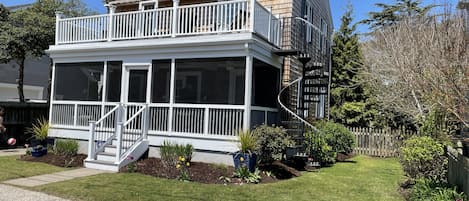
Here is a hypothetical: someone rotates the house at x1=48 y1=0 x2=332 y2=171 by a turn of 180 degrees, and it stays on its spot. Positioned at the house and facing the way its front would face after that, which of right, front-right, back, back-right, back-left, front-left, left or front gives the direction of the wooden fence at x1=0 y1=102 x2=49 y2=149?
left

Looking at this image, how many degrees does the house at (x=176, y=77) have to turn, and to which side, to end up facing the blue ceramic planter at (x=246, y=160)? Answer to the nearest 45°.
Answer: approximately 90° to its left

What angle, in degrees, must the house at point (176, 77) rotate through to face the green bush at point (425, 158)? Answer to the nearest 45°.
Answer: approximately 90° to its left

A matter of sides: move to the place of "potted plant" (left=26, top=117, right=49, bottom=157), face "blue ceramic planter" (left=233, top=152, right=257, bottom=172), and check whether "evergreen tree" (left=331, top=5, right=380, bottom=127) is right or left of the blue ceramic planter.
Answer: left

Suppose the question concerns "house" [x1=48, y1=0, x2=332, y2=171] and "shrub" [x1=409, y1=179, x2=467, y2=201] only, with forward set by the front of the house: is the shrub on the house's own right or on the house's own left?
on the house's own left

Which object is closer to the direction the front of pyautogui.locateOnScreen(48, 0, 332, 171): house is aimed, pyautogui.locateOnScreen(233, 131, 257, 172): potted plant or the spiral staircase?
the potted plant

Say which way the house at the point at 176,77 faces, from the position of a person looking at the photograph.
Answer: facing the viewer and to the left of the viewer

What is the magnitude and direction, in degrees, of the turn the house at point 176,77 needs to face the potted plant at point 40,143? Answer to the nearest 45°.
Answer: approximately 45° to its right

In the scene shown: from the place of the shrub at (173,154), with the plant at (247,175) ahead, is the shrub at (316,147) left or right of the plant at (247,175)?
left

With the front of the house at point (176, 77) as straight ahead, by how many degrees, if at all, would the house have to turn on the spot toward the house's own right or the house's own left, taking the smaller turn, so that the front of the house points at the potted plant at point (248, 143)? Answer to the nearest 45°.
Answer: approximately 90° to the house's own left
